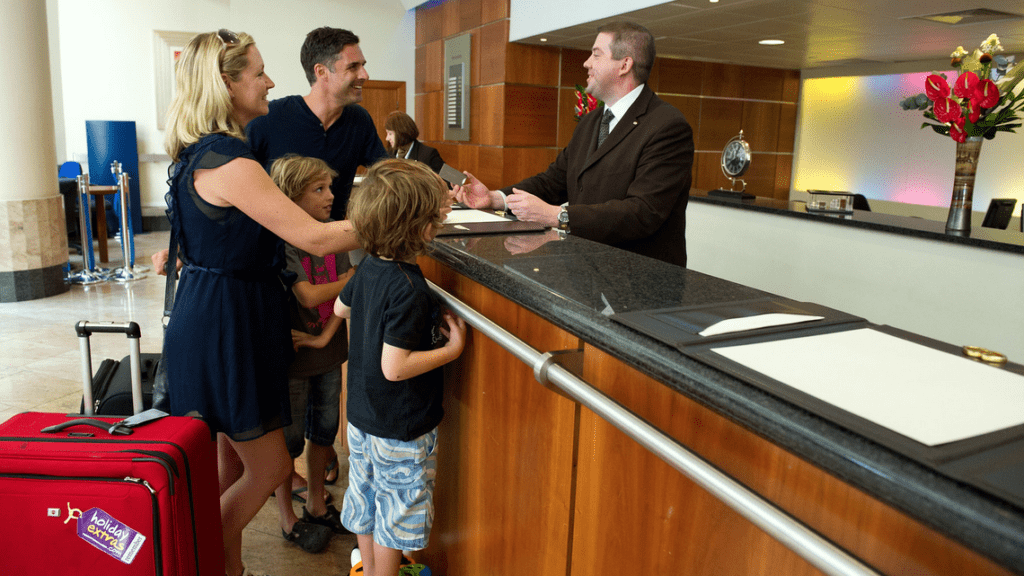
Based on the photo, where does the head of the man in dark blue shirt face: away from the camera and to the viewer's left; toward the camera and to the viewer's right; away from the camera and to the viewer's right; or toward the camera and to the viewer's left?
toward the camera and to the viewer's right

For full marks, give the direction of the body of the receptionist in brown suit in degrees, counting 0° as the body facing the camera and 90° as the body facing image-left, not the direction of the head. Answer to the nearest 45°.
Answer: approximately 45°

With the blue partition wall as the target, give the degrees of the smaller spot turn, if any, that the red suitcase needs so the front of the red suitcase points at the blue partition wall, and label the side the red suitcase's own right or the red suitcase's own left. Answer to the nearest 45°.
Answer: approximately 180°

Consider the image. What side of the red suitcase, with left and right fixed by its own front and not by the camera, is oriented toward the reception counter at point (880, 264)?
left

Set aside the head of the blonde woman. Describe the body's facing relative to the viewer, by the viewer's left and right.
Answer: facing to the right of the viewer

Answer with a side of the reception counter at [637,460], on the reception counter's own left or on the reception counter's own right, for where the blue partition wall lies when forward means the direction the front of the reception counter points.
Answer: on the reception counter's own right

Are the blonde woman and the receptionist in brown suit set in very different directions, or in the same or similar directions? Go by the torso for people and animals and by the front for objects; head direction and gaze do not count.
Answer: very different directions

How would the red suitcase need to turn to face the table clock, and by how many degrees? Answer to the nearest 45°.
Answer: approximately 135° to its left

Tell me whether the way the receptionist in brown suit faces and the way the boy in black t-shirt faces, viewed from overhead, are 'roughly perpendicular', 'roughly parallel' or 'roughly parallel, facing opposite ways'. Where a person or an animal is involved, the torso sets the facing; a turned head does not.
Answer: roughly parallel, facing opposite ways

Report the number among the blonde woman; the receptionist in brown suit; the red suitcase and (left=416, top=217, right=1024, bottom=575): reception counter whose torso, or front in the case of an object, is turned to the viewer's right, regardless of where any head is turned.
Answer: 1

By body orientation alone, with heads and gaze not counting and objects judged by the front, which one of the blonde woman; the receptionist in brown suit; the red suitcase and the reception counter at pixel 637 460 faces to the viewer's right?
the blonde woman

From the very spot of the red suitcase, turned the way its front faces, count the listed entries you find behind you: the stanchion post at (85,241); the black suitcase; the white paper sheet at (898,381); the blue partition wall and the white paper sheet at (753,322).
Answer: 3

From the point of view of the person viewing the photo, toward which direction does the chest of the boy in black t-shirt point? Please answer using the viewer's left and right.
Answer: facing away from the viewer and to the right of the viewer

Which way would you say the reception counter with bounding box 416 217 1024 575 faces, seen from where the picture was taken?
facing the viewer and to the left of the viewer

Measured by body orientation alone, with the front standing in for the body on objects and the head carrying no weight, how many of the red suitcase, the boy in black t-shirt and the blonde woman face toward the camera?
1

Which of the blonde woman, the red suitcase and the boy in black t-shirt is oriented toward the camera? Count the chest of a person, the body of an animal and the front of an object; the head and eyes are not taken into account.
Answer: the red suitcase
